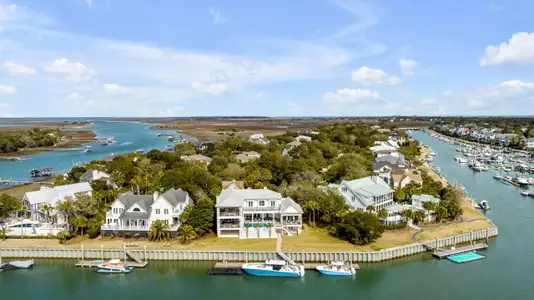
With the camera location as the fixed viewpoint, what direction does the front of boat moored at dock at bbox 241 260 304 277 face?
facing to the left of the viewer

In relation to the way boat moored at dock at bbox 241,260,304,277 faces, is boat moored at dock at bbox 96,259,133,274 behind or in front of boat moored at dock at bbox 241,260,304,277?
in front

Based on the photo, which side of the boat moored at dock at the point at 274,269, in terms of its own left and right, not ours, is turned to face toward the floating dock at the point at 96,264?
front

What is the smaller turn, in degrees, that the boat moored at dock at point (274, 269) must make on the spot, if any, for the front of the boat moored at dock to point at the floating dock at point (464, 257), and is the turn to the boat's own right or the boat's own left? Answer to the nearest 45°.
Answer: approximately 180°

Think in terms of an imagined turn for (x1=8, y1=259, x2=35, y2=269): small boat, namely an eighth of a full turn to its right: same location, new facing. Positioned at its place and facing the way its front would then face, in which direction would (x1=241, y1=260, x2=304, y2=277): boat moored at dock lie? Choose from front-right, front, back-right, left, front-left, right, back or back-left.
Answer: back

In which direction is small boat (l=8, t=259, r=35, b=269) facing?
to the viewer's left

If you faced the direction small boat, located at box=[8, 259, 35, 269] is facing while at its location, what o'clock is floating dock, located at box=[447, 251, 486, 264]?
The floating dock is roughly at 7 o'clock from the small boat.

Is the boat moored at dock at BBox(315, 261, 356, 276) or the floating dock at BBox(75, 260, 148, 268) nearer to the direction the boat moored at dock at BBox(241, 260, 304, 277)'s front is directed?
the floating dock

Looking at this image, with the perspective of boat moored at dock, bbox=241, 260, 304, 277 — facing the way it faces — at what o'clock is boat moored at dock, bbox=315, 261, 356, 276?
boat moored at dock, bbox=315, 261, 356, 276 is roughly at 6 o'clock from boat moored at dock, bbox=241, 260, 304, 277.
